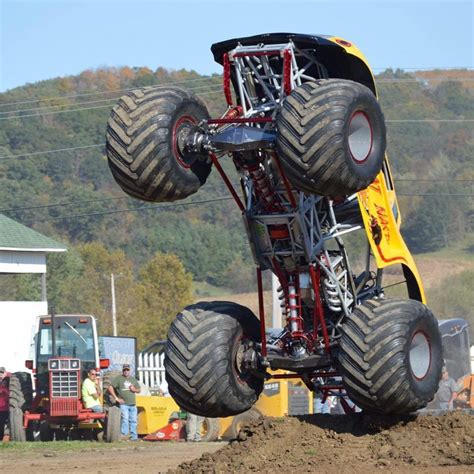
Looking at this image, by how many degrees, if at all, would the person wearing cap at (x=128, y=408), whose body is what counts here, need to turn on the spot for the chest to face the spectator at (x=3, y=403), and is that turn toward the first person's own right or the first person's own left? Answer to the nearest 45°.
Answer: approximately 90° to the first person's own right

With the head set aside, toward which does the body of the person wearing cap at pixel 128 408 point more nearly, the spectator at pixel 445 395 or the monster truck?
the monster truck

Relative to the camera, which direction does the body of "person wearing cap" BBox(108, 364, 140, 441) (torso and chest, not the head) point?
toward the camera

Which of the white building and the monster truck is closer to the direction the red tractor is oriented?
the monster truck

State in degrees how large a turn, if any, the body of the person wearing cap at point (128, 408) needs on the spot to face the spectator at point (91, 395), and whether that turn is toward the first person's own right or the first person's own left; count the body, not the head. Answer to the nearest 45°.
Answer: approximately 90° to the first person's own right

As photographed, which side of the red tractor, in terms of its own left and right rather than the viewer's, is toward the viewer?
front

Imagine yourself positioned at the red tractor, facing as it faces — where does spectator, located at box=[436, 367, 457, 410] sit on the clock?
The spectator is roughly at 9 o'clock from the red tractor.

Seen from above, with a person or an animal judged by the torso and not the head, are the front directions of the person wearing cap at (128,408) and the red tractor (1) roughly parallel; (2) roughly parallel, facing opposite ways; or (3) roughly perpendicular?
roughly parallel

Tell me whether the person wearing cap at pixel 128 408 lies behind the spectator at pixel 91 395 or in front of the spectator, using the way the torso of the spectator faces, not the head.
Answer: in front

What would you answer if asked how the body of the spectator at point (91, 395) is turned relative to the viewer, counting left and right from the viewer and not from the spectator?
facing the viewer and to the right of the viewer

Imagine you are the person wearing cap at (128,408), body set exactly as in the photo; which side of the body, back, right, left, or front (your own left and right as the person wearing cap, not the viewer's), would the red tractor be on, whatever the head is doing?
right

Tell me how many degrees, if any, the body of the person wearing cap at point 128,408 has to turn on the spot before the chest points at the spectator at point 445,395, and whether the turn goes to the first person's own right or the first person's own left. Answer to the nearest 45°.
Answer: approximately 90° to the first person's own left
